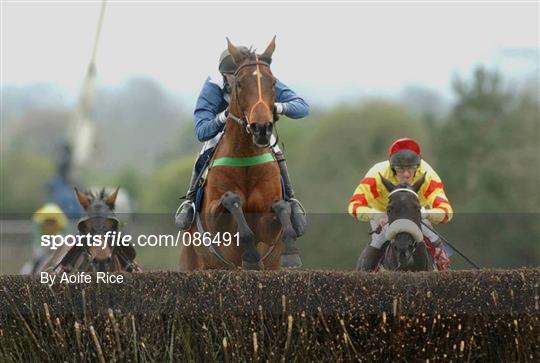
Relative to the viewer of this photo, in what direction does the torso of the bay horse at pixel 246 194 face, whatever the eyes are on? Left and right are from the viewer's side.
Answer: facing the viewer

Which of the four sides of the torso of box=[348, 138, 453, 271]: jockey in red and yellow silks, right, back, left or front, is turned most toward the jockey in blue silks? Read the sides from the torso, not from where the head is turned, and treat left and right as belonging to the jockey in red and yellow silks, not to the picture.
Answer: right

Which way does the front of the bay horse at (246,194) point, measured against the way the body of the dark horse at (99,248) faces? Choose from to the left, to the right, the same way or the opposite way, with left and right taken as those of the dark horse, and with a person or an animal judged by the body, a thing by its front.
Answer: the same way

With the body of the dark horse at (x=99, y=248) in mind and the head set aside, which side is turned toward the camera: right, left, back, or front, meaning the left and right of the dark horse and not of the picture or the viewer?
front

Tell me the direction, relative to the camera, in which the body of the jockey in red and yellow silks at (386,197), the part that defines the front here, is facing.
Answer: toward the camera

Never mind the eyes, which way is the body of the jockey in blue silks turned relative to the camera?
toward the camera

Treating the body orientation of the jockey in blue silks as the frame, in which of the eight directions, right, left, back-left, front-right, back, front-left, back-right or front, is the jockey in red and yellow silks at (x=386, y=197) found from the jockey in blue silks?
left

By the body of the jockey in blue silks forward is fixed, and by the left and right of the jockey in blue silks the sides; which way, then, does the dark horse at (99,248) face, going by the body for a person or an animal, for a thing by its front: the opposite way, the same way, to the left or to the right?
the same way

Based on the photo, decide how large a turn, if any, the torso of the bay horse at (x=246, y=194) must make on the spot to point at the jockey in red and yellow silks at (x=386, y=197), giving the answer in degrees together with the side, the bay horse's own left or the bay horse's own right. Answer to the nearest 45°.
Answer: approximately 90° to the bay horse's own left

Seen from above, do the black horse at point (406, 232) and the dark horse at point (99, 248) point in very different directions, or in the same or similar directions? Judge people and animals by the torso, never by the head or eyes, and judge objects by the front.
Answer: same or similar directions
